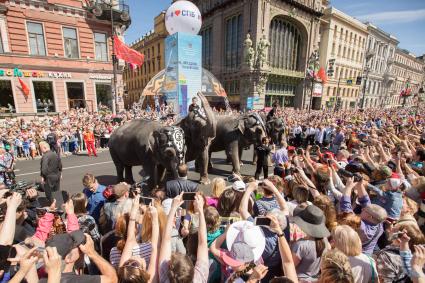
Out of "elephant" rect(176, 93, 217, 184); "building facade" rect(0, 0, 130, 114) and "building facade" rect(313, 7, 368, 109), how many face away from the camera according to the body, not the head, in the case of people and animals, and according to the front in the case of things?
0

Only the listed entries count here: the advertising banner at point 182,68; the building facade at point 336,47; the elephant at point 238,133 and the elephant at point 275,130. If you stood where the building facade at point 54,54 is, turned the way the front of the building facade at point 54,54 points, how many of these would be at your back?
0

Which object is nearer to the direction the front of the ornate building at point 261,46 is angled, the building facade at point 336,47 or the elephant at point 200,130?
the elephant

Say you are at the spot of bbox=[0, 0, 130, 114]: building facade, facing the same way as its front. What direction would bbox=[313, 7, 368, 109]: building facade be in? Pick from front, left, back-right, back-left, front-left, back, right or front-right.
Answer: front-left

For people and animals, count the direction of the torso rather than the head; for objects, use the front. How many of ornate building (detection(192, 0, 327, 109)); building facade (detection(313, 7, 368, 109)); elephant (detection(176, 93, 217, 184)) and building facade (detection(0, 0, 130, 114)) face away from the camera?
0

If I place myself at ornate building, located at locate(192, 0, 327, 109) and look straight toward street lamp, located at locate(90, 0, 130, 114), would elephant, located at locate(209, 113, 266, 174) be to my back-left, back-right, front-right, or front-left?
front-left

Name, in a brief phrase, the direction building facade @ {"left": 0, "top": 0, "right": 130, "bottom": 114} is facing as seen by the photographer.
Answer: facing the viewer and to the right of the viewer

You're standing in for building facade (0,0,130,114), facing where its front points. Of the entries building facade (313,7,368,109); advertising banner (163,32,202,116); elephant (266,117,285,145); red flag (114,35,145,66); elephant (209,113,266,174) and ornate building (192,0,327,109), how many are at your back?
0
